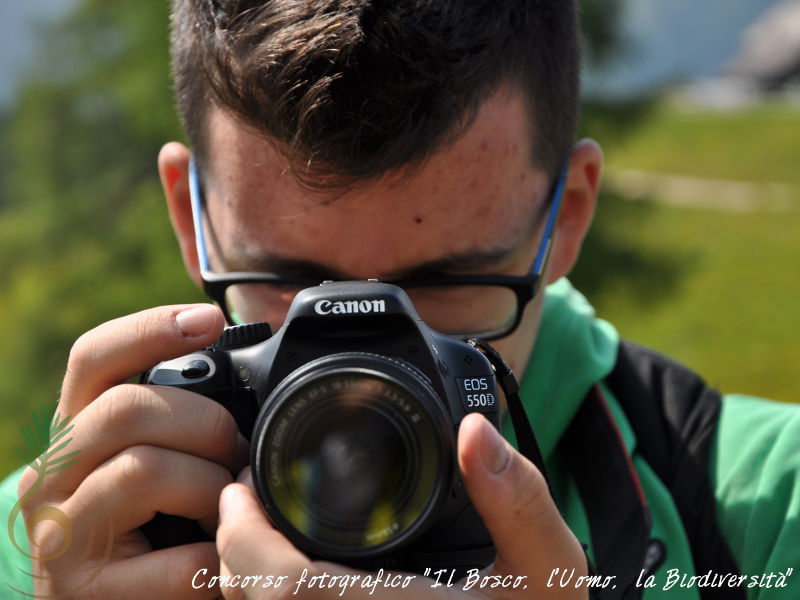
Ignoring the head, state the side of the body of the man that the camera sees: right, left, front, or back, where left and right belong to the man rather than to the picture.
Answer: front

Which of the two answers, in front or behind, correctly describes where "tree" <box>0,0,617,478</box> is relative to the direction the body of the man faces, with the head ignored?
behind

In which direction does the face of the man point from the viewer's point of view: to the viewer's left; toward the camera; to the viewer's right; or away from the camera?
toward the camera
